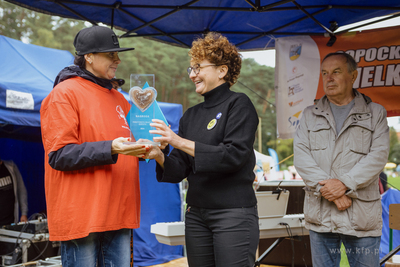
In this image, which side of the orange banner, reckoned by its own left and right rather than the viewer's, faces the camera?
front

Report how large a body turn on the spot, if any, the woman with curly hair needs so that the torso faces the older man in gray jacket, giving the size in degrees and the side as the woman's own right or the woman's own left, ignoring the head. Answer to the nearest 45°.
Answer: approximately 180°

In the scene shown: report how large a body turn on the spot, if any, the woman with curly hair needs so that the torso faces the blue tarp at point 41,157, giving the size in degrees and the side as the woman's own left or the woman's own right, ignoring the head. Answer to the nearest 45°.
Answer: approximately 90° to the woman's own right

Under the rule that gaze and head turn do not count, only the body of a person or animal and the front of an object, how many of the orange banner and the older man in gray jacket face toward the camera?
2

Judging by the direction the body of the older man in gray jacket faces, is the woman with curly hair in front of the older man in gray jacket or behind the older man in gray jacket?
in front

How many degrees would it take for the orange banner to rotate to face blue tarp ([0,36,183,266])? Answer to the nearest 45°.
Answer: approximately 90° to its right

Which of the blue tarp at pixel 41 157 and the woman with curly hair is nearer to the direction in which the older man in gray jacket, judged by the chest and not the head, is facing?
the woman with curly hair

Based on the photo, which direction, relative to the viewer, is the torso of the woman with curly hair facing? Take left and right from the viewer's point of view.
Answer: facing the viewer and to the left of the viewer

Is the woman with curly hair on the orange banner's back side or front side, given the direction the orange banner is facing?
on the front side

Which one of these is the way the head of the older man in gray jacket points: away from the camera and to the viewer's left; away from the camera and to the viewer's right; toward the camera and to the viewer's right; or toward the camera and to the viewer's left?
toward the camera and to the viewer's left
